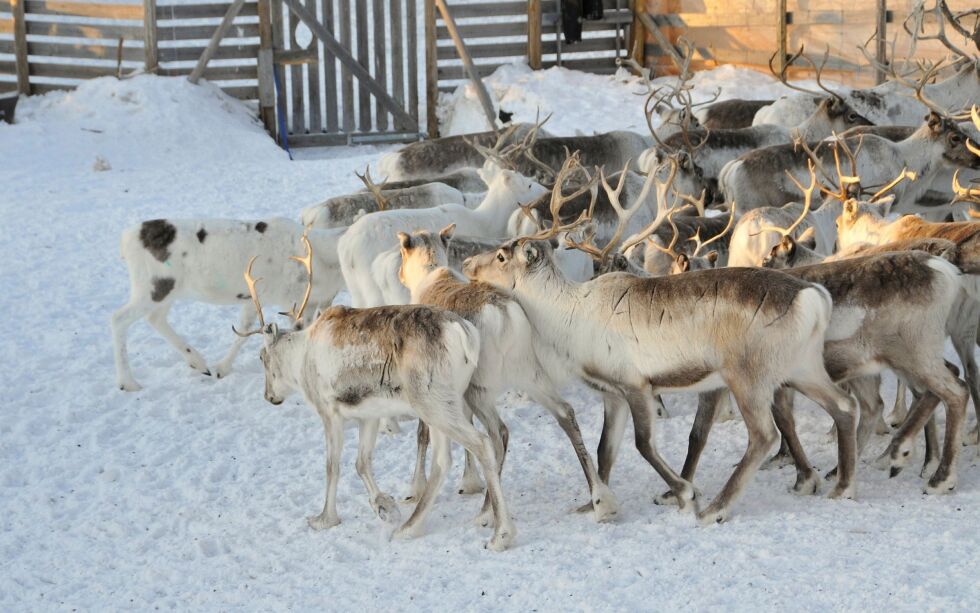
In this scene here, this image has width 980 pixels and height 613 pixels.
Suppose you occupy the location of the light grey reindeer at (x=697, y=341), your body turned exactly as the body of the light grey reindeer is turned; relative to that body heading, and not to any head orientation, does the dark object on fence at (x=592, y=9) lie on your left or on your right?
on your right

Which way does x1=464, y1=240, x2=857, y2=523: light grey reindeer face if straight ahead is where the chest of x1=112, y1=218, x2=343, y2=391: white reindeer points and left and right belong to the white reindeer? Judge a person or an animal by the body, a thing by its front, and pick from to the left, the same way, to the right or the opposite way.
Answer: the opposite way

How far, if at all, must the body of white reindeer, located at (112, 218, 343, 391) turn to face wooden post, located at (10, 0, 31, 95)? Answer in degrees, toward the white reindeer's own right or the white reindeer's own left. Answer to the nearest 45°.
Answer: approximately 90° to the white reindeer's own left

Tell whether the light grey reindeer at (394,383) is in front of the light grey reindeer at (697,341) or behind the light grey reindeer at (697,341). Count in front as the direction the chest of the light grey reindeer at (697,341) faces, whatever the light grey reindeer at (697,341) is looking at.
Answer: in front

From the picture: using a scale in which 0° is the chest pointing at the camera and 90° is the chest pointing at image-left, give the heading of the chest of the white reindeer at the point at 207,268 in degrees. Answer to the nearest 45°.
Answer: approximately 270°

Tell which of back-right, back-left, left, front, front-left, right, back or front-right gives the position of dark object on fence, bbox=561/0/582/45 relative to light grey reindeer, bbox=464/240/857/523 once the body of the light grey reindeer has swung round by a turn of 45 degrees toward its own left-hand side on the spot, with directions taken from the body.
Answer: back-right

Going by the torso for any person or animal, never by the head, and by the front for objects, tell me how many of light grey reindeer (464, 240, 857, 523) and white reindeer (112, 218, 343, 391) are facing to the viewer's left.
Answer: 1

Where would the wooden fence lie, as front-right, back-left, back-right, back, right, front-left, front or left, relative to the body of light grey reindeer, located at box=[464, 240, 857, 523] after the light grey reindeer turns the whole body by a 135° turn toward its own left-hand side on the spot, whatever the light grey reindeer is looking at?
back-left

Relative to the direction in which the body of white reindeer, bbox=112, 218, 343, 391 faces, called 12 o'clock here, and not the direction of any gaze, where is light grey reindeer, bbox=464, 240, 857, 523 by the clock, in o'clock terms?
The light grey reindeer is roughly at 2 o'clock from the white reindeer.

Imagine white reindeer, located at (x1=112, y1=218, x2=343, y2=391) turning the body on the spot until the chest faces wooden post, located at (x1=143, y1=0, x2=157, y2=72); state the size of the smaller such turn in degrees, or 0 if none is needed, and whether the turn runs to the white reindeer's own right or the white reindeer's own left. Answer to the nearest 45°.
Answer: approximately 90° to the white reindeer's own left

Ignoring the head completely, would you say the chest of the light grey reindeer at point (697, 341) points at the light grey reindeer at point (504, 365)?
yes

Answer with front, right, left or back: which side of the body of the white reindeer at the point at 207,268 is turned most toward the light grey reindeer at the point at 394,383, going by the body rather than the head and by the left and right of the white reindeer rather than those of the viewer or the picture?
right

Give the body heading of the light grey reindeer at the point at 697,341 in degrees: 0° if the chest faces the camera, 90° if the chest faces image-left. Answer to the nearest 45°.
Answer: approximately 90°

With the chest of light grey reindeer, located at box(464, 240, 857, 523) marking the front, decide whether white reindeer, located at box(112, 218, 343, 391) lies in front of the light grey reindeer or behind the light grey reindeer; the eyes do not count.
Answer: in front
